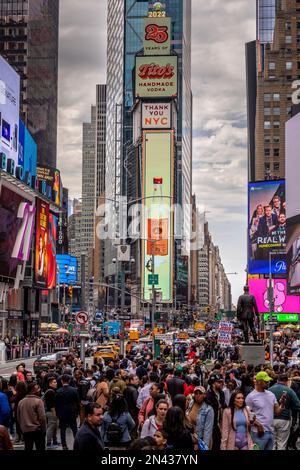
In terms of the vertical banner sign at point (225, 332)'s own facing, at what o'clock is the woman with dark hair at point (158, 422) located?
The woman with dark hair is roughly at 12 o'clock from the vertical banner sign.

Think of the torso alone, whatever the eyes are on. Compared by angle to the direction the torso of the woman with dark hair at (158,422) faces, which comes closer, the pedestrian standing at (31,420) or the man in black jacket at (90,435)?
the man in black jacket

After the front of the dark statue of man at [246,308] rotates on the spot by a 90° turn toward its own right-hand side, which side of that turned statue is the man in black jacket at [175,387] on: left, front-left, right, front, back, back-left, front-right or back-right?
right

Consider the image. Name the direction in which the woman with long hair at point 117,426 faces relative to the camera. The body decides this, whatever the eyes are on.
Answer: away from the camera

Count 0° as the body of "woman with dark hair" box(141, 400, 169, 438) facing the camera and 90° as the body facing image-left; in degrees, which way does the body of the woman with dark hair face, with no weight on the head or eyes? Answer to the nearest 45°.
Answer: approximately 315°

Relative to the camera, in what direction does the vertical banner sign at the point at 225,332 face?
facing the viewer

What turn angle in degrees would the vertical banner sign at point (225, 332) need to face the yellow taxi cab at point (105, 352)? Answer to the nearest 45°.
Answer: approximately 135° to its right

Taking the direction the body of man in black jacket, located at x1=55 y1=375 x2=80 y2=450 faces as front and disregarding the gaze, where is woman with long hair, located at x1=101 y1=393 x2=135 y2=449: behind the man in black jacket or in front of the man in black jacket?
behind

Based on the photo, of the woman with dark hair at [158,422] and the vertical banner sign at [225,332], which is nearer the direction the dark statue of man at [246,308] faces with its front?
the vertical banner sign

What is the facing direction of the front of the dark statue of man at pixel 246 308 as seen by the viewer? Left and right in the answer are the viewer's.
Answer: facing away from the viewer

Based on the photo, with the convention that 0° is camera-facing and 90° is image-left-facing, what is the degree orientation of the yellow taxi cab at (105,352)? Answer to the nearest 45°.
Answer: approximately 225°
